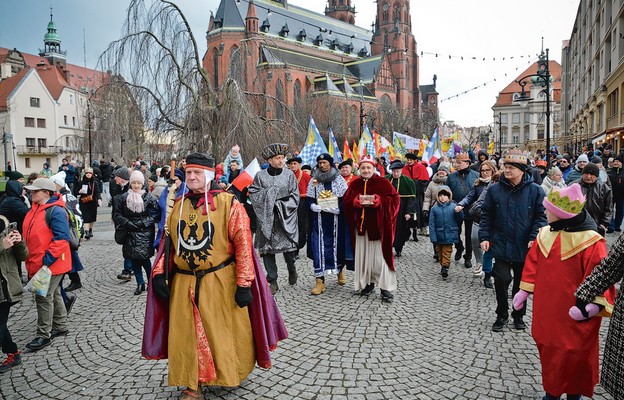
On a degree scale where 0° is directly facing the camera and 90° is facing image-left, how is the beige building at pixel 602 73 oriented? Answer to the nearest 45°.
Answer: approximately 90°
